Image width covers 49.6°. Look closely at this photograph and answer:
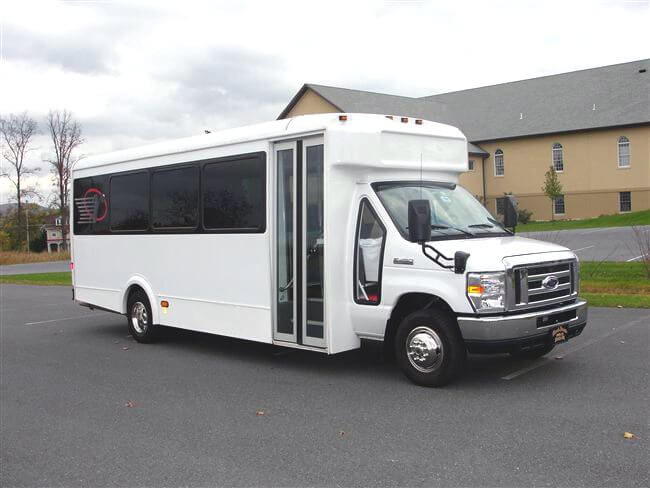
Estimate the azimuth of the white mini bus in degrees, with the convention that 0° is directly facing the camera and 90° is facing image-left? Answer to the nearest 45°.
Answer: approximately 315°
